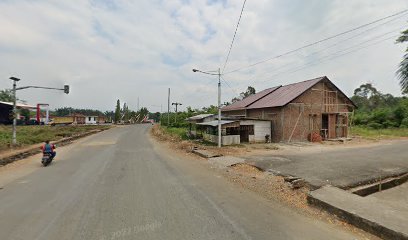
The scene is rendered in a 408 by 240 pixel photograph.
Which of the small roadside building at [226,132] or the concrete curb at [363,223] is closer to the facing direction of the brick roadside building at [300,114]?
the concrete curb

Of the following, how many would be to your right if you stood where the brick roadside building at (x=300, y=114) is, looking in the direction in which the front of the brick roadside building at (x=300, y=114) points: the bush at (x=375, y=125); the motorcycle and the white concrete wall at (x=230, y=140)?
2

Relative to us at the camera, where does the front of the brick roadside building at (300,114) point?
facing the viewer and to the right of the viewer

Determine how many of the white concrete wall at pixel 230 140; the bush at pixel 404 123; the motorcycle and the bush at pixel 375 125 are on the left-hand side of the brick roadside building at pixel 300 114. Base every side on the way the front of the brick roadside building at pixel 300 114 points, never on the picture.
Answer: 2

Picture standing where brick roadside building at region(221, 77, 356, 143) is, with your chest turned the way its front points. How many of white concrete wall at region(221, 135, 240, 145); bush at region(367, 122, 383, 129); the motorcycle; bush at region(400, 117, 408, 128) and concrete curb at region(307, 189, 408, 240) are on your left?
2

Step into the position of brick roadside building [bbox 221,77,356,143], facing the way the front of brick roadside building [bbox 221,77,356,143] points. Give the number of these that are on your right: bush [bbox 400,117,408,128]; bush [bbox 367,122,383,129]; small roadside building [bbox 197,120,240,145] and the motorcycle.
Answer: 2

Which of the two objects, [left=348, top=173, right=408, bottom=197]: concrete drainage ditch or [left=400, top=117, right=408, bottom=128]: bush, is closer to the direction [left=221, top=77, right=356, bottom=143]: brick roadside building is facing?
the concrete drainage ditch

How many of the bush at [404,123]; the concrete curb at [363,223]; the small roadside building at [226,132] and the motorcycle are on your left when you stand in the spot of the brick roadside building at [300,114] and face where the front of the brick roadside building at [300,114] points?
1

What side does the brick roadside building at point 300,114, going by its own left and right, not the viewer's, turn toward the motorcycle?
right

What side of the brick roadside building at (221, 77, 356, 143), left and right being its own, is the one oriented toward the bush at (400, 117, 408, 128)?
left
